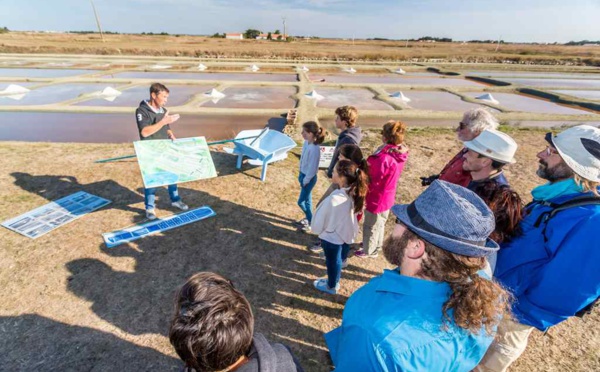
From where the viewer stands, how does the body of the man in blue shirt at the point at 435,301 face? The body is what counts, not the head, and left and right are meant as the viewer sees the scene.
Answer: facing away from the viewer and to the left of the viewer

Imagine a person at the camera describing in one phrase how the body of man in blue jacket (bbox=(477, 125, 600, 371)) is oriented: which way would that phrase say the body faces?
to the viewer's left

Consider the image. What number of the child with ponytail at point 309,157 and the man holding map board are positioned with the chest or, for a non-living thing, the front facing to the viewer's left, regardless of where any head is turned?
1

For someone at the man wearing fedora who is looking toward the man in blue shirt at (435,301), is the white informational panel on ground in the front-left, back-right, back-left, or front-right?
back-right

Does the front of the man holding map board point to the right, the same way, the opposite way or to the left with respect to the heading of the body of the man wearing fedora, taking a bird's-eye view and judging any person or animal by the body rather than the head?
the opposite way

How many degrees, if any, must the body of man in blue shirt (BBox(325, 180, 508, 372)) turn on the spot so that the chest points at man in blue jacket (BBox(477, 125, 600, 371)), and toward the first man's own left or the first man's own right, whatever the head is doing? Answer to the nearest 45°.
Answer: approximately 90° to the first man's own right

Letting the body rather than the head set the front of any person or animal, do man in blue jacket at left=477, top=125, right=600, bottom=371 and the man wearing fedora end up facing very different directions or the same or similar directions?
same or similar directions

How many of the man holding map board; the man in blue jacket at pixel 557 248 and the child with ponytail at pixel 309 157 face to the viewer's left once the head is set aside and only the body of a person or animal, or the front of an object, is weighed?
2

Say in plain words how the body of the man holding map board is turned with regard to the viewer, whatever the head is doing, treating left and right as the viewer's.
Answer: facing the viewer and to the right of the viewer

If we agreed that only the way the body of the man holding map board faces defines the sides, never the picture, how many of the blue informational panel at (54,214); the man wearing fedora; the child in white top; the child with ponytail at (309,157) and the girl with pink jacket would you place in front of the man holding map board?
4

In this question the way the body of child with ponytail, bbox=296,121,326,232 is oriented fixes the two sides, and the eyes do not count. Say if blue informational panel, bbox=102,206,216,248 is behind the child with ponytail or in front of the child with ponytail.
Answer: in front

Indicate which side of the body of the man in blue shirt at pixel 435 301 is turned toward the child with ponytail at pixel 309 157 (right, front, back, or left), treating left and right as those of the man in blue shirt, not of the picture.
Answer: front

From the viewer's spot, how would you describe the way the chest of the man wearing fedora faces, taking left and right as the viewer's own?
facing to the left of the viewer

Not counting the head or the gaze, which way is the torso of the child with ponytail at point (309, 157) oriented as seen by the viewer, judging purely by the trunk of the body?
to the viewer's left

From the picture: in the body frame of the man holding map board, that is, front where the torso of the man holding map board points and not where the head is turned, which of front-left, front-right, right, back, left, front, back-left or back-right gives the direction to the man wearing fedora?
front

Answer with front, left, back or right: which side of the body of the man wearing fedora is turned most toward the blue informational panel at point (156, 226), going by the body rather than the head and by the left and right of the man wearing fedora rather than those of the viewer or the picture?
front

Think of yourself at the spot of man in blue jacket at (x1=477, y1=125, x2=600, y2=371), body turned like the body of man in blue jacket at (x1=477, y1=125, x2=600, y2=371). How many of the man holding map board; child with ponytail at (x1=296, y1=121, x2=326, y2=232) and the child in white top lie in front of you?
3

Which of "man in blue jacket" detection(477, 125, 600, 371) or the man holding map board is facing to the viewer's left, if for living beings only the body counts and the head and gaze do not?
the man in blue jacket

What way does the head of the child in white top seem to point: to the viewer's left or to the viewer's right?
to the viewer's left
